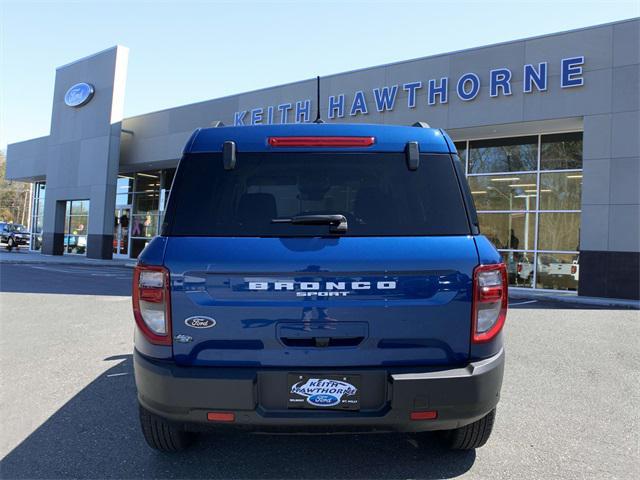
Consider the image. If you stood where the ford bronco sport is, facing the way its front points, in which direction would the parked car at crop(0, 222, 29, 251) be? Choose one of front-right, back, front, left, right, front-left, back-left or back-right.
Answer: front-left

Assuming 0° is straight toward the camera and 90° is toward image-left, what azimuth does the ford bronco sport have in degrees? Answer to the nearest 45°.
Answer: approximately 180°

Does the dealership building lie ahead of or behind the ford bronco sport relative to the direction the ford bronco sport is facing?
ahead

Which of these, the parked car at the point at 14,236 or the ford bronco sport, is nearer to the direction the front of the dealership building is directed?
the ford bronco sport

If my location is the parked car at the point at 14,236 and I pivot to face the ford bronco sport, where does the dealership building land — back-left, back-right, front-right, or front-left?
front-left

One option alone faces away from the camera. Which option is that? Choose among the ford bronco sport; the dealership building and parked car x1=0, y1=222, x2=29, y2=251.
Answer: the ford bronco sport

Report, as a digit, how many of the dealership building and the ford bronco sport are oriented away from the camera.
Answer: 1

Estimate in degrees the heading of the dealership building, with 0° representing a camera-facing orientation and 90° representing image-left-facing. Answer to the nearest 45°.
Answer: approximately 45°

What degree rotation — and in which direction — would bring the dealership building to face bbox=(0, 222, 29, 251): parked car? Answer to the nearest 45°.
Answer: approximately 90° to its right

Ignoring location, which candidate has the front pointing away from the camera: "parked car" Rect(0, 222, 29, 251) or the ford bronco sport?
the ford bronco sport

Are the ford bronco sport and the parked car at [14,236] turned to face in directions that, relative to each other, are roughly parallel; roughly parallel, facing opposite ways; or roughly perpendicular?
roughly perpendicular

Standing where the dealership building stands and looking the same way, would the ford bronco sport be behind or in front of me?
in front

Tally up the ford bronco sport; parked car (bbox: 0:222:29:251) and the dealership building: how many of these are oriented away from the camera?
1

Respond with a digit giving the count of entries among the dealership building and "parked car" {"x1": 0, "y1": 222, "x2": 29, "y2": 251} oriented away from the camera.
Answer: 0
